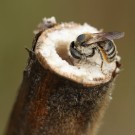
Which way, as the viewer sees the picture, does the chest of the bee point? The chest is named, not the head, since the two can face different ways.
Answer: to the viewer's left
